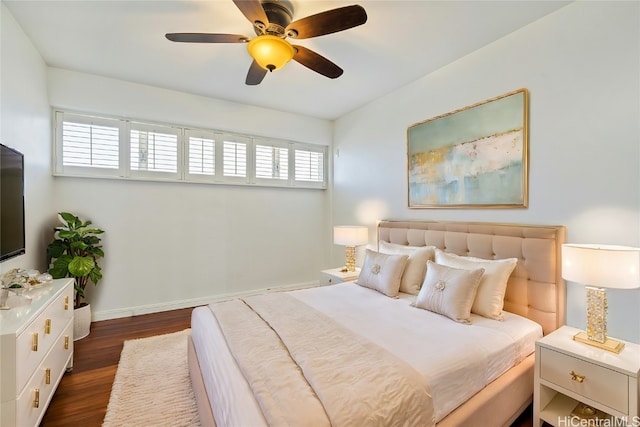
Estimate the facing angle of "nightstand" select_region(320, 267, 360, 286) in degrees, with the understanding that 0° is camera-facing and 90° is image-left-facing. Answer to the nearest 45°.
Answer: approximately 45°

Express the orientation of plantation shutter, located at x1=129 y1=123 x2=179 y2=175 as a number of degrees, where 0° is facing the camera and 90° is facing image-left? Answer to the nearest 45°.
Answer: approximately 0°

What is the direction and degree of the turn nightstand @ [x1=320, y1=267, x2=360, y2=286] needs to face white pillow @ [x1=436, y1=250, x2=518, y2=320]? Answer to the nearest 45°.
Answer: approximately 90° to its left

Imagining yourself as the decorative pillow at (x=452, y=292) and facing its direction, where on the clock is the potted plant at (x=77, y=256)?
The potted plant is roughly at 1 o'clock from the decorative pillow.

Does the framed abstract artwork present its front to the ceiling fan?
yes

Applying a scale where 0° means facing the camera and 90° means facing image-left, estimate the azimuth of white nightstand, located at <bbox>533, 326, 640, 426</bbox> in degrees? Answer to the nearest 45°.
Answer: approximately 45°

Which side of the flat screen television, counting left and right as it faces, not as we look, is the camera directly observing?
right

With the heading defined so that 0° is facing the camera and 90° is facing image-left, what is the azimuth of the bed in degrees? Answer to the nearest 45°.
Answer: approximately 45°

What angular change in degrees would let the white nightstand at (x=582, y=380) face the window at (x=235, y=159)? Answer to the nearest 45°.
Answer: approximately 45° to its right

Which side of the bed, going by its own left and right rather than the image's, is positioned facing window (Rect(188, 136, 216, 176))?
right

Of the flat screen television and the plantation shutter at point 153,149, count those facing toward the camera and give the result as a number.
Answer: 1

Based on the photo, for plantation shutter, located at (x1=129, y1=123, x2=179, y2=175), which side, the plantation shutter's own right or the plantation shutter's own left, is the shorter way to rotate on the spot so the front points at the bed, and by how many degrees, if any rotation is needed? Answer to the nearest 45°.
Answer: approximately 45° to the plantation shutter's own left

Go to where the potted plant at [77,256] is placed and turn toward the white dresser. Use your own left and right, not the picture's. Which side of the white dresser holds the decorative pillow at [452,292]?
left
